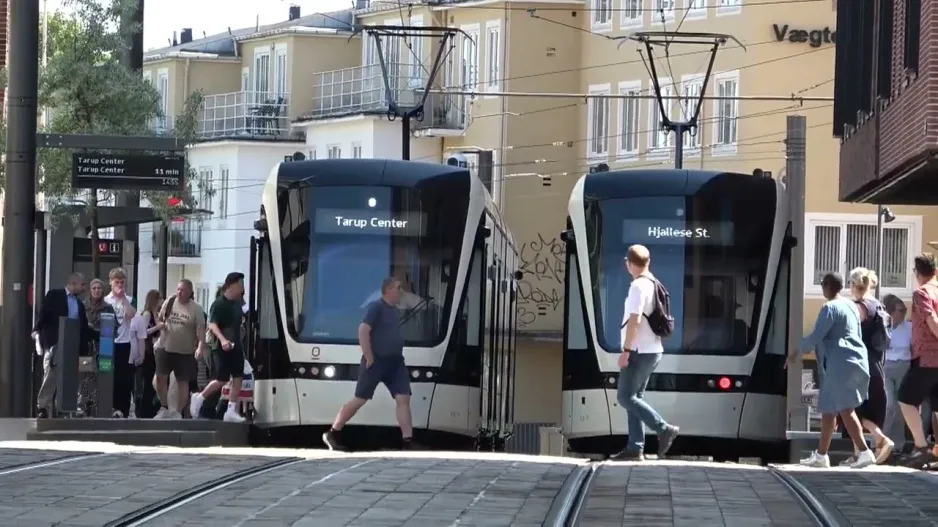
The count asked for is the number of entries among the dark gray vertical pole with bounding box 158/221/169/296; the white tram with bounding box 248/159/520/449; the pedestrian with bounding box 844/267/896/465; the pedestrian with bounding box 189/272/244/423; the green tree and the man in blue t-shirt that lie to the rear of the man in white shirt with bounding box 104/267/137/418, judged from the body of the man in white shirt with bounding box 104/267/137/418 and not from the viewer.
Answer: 2

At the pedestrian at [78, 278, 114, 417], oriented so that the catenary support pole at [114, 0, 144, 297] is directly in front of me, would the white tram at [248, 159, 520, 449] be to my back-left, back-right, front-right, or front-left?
front-right

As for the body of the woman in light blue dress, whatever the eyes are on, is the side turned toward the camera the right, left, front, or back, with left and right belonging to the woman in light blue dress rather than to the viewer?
left
